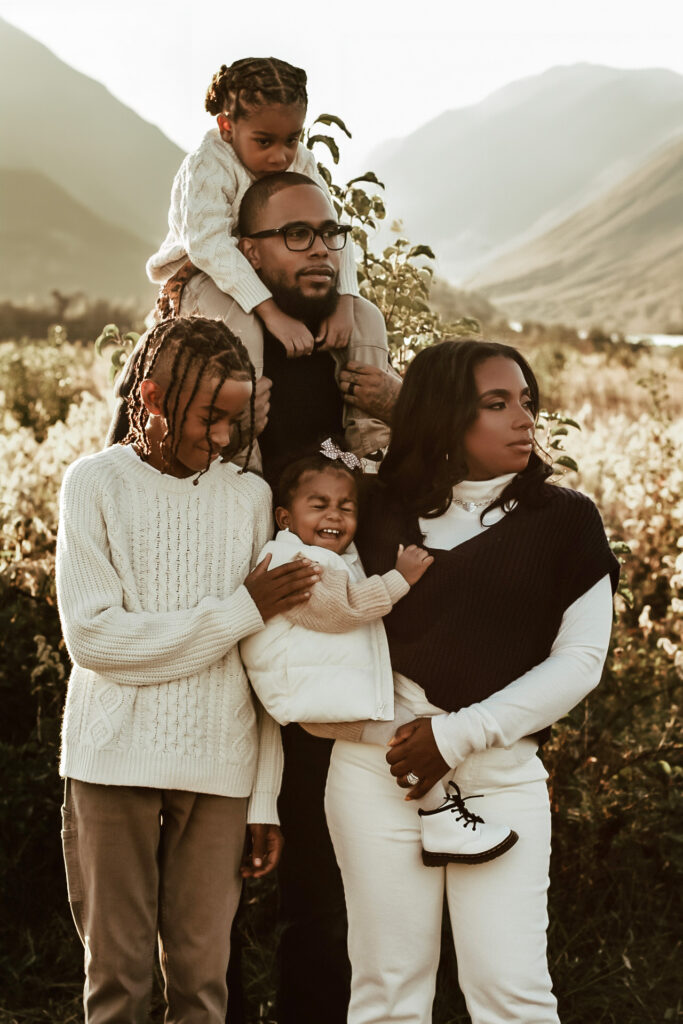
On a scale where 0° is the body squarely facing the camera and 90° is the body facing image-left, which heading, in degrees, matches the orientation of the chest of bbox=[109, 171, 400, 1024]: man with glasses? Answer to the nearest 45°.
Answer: approximately 315°

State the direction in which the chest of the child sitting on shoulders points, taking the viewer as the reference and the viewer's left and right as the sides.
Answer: facing the viewer and to the right of the viewer

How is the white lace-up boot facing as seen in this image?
to the viewer's right

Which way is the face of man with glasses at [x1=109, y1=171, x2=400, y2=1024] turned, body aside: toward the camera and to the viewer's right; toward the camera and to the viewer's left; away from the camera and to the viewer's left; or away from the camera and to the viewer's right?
toward the camera and to the viewer's right
